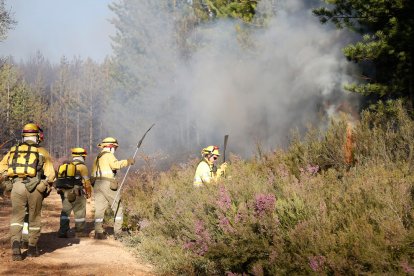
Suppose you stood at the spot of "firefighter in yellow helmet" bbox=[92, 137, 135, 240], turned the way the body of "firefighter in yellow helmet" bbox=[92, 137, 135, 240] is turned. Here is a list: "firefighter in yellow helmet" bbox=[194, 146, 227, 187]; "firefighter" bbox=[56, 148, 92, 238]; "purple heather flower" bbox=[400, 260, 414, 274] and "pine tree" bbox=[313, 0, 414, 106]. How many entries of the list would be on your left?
1

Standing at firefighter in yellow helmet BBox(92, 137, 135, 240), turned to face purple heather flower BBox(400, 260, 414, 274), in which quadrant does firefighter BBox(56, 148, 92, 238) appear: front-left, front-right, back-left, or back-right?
back-right

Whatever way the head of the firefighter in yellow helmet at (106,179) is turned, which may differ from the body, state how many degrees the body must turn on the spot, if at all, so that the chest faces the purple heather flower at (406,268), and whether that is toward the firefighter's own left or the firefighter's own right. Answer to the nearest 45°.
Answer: approximately 135° to the firefighter's own right

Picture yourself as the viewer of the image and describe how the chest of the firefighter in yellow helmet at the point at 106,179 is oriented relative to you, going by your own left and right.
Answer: facing away from the viewer and to the right of the viewer

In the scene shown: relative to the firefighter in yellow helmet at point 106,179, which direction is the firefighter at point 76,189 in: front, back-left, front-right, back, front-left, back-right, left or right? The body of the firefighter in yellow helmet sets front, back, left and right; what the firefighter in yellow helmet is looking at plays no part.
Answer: left

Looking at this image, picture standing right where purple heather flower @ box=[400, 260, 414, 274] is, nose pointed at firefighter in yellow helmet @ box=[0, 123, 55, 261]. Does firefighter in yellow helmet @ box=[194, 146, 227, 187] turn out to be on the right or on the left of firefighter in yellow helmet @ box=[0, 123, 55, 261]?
right

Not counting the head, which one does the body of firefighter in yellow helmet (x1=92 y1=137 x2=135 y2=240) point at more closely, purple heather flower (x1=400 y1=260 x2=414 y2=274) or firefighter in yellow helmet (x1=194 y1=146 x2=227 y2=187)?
the firefighter in yellow helmet
